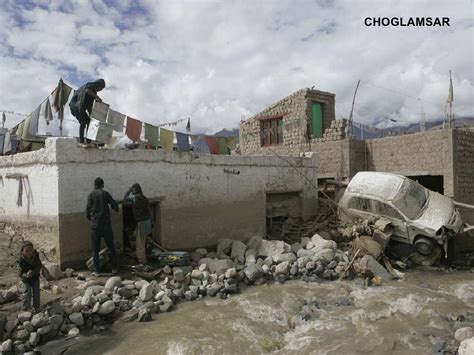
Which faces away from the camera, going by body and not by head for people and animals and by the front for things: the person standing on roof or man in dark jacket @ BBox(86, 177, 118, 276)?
the man in dark jacket

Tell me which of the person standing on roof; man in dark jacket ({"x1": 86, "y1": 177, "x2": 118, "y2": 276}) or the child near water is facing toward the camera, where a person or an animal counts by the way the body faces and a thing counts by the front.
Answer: the child near water

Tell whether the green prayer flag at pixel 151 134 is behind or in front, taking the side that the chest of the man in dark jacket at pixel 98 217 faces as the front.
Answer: in front

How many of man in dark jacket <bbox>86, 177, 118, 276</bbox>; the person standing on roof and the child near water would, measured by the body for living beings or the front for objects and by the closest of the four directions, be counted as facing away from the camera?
1

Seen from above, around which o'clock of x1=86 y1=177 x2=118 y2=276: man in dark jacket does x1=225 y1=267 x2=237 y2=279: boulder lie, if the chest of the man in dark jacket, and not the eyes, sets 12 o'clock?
The boulder is roughly at 3 o'clock from the man in dark jacket.

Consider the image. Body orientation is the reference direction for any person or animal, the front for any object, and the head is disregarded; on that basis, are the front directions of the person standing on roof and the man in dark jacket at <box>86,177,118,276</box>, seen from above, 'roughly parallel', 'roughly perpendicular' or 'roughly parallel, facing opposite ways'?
roughly perpendicular

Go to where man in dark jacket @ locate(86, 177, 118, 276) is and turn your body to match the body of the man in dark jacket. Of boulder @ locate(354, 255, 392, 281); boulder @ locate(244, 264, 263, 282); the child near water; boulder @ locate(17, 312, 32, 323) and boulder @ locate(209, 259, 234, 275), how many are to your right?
3

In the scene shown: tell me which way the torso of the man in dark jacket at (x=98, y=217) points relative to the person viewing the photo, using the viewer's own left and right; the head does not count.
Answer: facing away from the viewer
